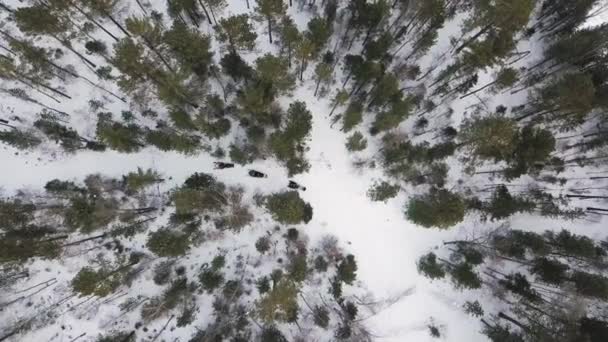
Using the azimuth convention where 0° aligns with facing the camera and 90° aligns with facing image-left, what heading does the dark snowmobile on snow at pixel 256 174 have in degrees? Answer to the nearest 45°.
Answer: approximately 270°

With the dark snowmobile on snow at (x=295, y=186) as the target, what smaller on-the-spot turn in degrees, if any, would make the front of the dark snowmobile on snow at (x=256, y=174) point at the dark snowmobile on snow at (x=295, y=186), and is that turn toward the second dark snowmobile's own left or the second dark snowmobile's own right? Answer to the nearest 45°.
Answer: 0° — it already faces it

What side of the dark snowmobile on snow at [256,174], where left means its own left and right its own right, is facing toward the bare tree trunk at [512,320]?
front

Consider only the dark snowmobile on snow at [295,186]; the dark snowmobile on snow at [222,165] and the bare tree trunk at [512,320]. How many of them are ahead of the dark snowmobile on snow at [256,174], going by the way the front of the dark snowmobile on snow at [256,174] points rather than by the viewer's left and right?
2
